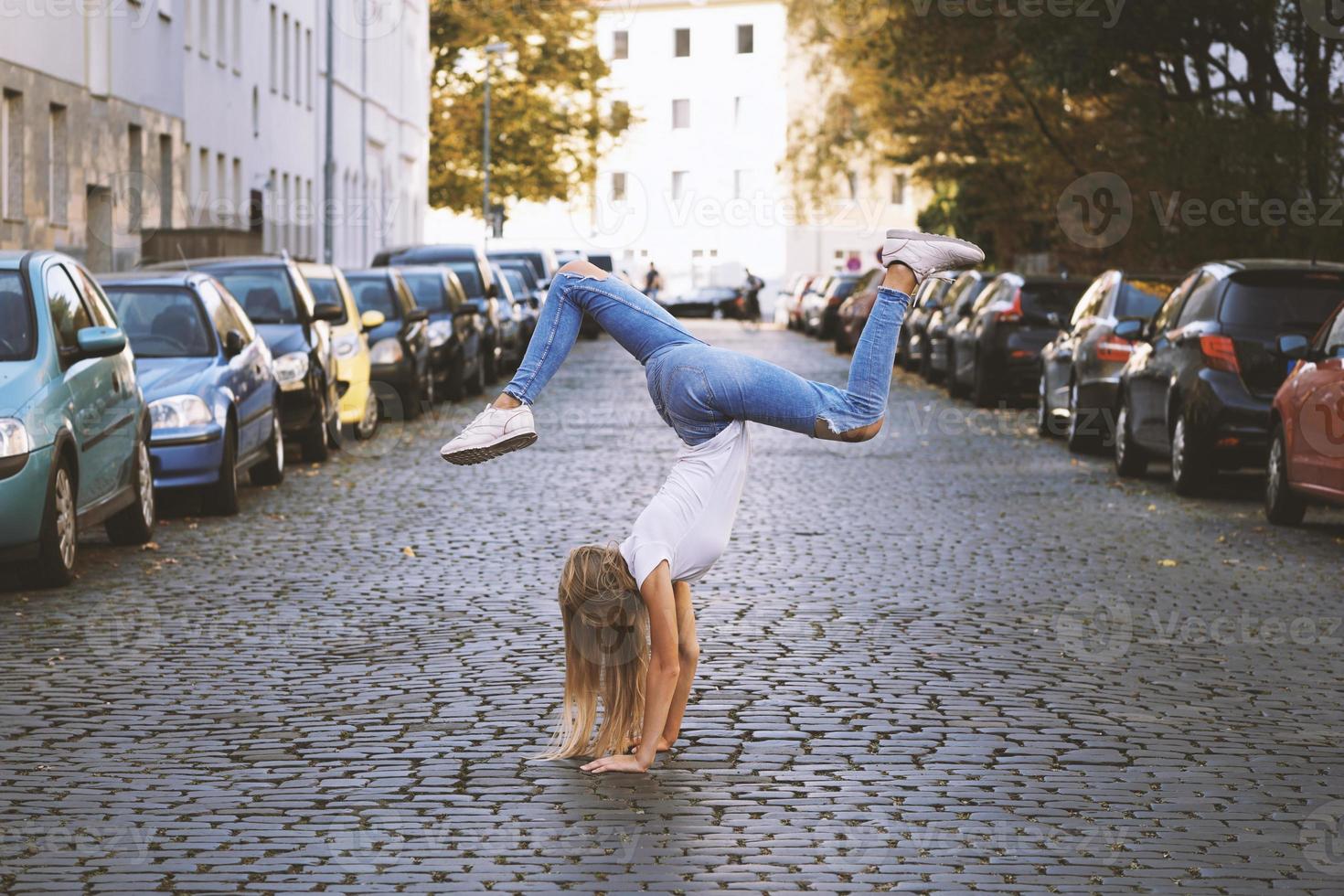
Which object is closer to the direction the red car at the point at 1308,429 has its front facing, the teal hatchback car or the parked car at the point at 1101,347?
the parked car

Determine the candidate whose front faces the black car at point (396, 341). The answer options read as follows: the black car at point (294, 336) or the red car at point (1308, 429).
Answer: the red car

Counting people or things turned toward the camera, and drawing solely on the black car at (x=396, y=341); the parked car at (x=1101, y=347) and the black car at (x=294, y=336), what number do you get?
2

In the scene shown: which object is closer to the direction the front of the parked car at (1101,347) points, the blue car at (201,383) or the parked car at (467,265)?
the parked car

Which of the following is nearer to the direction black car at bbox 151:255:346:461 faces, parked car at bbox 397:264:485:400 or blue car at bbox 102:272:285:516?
the blue car

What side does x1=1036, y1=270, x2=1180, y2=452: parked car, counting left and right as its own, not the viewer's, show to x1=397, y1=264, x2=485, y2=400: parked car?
front

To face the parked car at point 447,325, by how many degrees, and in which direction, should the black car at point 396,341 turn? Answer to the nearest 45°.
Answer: approximately 180°

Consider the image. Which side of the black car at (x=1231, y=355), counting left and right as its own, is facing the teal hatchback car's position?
left

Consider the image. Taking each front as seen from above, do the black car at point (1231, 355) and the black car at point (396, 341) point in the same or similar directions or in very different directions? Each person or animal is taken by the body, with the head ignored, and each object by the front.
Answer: very different directions

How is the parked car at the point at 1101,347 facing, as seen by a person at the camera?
facing away from the viewer and to the left of the viewer

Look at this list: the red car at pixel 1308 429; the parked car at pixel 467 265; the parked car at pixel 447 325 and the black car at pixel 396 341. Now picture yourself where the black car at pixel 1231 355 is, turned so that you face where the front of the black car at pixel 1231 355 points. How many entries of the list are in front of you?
3

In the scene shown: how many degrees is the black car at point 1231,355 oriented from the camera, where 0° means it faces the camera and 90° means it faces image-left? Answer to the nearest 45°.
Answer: approximately 135°

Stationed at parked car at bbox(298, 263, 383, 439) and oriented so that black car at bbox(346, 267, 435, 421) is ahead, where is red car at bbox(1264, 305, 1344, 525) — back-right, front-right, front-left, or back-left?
back-right

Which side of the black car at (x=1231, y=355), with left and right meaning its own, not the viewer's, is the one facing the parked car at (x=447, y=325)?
front
